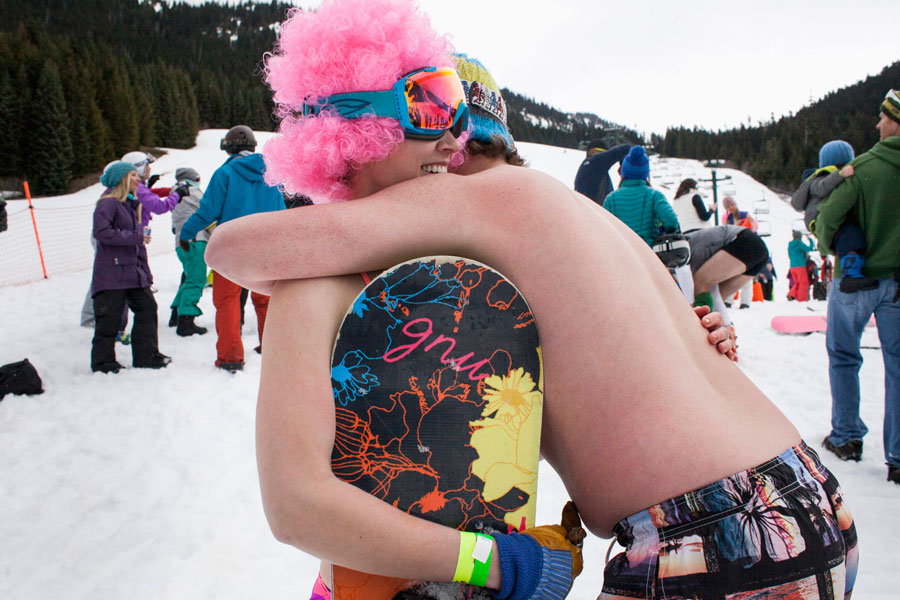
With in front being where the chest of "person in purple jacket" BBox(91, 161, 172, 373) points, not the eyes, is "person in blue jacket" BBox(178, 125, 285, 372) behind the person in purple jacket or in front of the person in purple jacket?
in front

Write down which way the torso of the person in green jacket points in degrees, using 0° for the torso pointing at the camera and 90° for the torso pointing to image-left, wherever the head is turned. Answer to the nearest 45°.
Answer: approximately 135°

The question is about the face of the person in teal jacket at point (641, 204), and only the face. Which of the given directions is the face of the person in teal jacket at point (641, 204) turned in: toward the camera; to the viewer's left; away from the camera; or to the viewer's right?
away from the camera

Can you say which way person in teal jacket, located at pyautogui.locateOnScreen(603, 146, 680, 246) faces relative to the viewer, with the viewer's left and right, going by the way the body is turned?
facing away from the viewer

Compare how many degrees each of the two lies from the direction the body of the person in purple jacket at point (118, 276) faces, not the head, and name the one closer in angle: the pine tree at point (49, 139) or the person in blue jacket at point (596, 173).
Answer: the person in blue jacket

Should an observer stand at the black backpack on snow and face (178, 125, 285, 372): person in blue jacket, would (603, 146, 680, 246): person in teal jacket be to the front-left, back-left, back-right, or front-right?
front-right

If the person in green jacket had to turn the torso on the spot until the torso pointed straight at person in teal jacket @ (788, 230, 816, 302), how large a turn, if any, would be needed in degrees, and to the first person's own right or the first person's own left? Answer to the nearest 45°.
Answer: approximately 45° to the first person's own right

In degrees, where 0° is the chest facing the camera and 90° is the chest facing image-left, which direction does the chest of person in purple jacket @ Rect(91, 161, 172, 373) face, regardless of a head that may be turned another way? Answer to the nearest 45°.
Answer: approximately 270°

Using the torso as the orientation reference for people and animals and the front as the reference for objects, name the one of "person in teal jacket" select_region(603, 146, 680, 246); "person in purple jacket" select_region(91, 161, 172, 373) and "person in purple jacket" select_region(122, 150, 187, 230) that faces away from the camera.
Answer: the person in teal jacket

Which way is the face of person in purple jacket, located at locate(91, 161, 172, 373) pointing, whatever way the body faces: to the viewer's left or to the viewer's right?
to the viewer's right

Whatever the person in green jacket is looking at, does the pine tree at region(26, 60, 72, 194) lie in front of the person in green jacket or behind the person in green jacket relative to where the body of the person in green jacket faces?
in front
